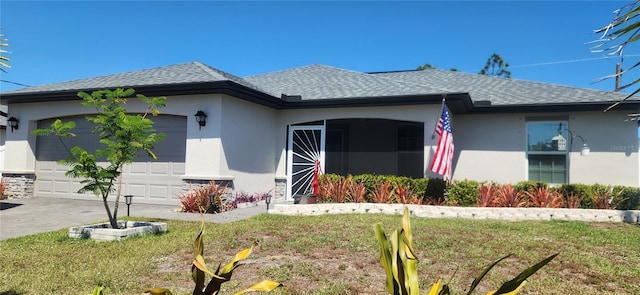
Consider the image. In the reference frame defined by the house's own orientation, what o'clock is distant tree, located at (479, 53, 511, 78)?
The distant tree is roughly at 7 o'clock from the house.

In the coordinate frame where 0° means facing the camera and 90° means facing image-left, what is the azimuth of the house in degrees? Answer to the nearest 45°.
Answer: approximately 0°

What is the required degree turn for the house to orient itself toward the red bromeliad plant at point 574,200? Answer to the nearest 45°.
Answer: approximately 90° to its left

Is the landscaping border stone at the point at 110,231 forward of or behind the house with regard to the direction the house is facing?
forward

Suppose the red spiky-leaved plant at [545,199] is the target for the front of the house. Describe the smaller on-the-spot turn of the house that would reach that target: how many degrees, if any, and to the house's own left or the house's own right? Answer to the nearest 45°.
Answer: approximately 90° to the house's own left
